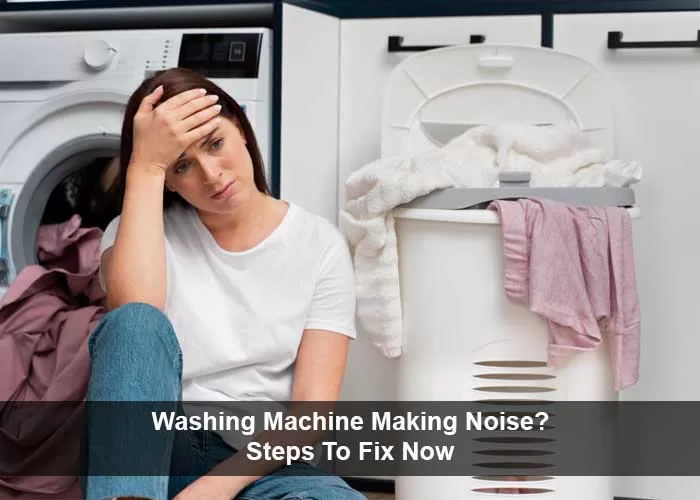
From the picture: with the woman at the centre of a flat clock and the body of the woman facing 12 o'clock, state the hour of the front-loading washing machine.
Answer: The front-loading washing machine is roughly at 5 o'clock from the woman.

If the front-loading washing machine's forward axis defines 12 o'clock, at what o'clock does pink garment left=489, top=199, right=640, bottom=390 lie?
The pink garment is roughly at 10 o'clock from the front-loading washing machine.

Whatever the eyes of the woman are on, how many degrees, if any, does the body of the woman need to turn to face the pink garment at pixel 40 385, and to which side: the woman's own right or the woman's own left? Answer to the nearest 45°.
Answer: approximately 135° to the woman's own right

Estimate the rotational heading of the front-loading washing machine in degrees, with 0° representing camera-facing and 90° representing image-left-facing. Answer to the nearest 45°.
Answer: approximately 0°

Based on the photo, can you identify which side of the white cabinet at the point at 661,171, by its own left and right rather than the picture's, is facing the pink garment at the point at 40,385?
right

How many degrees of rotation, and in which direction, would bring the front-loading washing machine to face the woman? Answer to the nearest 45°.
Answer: approximately 45° to its left

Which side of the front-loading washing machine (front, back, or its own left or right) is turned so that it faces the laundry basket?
left

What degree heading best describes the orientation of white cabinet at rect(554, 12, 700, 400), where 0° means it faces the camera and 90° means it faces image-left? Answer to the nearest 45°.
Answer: approximately 0°
